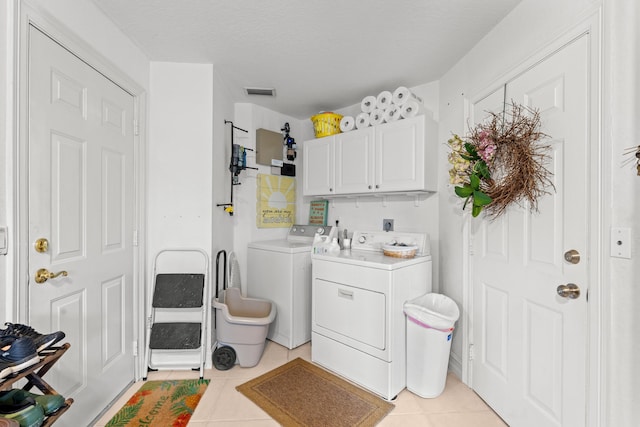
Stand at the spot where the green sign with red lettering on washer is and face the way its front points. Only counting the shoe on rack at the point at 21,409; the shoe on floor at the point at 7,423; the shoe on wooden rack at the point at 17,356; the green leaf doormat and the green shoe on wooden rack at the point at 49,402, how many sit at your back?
0

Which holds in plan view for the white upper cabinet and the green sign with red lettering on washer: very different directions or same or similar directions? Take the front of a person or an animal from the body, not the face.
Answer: same or similar directions

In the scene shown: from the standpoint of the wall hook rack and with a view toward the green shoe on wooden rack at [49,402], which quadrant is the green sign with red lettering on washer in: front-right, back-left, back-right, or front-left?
back-left

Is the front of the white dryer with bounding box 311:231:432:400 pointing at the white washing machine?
no

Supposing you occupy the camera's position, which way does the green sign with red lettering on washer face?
facing the viewer and to the left of the viewer

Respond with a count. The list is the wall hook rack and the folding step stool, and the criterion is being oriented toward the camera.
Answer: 1

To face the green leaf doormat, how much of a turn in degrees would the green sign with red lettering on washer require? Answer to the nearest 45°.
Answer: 0° — it already faces it

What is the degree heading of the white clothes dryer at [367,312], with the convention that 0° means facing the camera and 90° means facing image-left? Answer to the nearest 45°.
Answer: approximately 45°

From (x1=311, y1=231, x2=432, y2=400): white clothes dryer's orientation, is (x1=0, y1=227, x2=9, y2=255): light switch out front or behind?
out front

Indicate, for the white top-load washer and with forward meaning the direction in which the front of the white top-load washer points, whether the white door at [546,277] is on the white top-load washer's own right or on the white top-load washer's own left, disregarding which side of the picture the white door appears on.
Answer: on the white top-load washer's own left

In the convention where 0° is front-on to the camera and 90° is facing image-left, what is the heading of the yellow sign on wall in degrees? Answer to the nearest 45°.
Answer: approximately 315°

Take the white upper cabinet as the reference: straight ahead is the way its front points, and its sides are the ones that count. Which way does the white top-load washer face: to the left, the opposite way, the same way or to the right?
the same way

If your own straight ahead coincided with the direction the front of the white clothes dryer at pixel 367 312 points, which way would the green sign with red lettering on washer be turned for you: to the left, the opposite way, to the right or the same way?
the same way

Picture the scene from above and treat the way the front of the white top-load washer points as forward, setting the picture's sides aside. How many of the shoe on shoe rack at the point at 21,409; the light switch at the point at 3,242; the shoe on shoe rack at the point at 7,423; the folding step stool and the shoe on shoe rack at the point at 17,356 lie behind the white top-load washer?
0

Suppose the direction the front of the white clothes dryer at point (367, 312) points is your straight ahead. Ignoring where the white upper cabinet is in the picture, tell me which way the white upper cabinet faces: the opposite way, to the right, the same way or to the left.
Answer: the same way

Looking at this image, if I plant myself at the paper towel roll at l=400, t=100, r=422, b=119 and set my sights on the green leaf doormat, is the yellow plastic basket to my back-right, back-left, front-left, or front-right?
front-right

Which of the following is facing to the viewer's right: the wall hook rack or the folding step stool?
the wall hook rack

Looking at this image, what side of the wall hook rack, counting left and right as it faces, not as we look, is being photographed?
right

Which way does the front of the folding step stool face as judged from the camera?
facing the viewer
